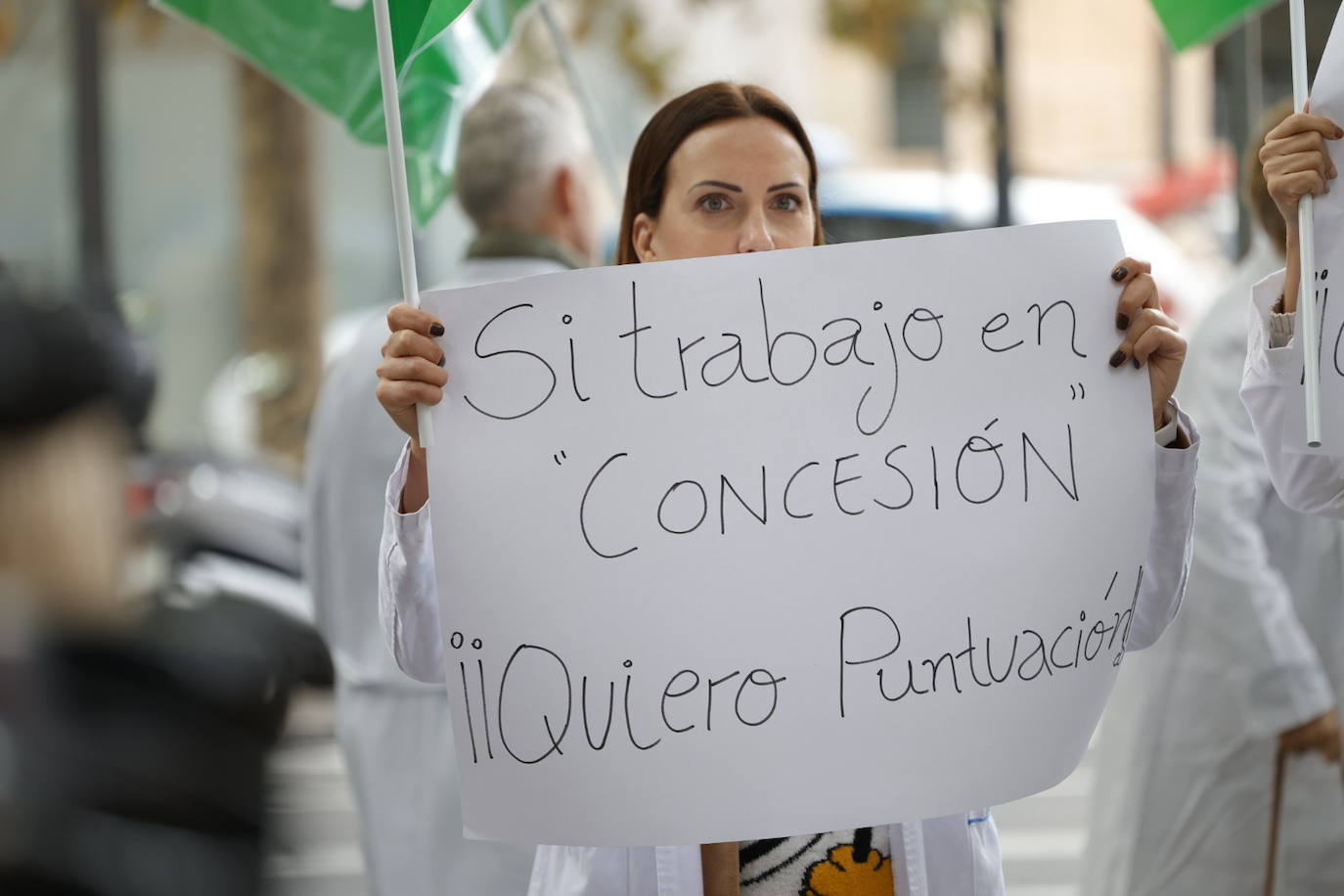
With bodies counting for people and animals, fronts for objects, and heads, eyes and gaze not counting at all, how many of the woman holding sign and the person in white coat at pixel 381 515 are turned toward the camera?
1

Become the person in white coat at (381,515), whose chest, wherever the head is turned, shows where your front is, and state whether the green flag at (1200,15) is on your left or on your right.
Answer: on your right

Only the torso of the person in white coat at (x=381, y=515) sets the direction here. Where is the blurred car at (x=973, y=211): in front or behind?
in front

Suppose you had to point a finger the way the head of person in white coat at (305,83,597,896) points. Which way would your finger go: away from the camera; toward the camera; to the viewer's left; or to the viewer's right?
away from the camera

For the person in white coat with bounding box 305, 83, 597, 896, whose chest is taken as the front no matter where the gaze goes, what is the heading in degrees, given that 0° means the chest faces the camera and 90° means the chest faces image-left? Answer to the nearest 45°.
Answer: approximately 225°

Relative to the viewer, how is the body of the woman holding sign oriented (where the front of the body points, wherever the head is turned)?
toward the camera

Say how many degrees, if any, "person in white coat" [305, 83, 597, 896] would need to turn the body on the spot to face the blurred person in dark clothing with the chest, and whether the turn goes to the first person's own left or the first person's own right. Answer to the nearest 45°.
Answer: approximately 135° to the first person's own right

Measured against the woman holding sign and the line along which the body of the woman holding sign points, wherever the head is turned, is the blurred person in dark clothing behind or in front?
in front

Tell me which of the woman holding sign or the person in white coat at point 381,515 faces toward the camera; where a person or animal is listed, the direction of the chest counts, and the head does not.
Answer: the woman holding sign
